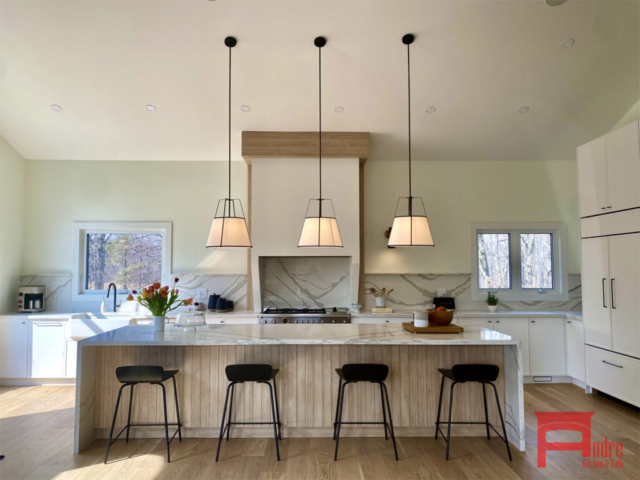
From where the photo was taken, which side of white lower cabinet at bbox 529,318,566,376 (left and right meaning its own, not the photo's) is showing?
front

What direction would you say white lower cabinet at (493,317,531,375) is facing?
toward the camera

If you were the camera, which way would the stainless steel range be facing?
facing the viewer

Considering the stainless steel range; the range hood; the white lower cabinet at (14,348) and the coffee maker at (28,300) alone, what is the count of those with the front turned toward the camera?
4

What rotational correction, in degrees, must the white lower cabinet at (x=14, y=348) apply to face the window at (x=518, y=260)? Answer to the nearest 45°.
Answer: approximately 45° to its left

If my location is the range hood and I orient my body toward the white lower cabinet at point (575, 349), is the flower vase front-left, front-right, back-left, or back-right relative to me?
back-right

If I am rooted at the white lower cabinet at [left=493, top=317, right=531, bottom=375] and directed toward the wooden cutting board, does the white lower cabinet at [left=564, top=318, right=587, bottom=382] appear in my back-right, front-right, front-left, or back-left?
back-left

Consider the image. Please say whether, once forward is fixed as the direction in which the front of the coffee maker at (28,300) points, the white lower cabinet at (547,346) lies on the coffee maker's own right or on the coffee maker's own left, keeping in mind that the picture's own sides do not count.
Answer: on the coffee maker's own left

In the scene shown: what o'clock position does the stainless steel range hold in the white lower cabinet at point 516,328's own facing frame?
The stainless steel range is roughly at 2 o'clock from the white lower cabinet.

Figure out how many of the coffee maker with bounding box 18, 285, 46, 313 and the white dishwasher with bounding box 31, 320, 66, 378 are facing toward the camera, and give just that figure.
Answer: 2
